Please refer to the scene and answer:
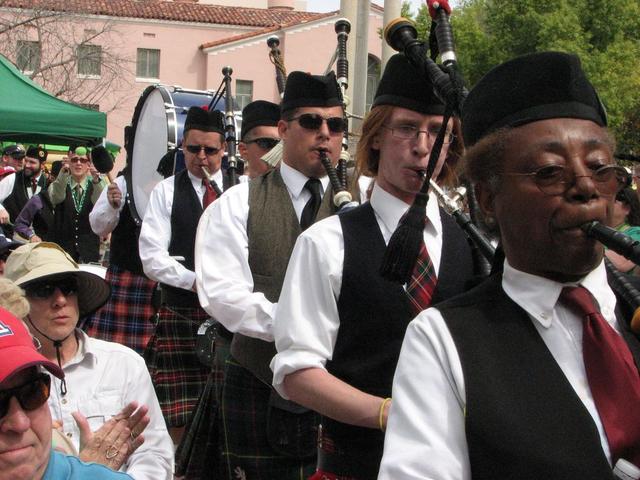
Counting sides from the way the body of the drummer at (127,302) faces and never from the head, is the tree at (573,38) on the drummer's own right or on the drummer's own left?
on the drummer's own left

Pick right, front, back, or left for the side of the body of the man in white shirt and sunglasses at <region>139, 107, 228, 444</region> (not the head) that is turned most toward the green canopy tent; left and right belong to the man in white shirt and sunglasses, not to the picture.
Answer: back

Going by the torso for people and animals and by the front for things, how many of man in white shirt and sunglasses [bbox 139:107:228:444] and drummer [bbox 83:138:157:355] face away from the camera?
0

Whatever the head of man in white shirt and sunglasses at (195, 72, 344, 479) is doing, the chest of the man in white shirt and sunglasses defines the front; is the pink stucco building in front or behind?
behind

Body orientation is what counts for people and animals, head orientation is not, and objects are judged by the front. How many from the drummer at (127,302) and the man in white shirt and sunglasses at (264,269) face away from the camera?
0

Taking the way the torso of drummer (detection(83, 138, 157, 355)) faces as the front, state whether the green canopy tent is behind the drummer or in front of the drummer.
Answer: behind

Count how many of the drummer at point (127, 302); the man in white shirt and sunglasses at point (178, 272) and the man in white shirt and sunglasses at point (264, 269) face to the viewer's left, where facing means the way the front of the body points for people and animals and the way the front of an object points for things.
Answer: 0

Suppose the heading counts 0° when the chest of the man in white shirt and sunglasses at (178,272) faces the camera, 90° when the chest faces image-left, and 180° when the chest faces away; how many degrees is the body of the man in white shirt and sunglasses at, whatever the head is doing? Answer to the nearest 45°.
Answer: approximately 315°
